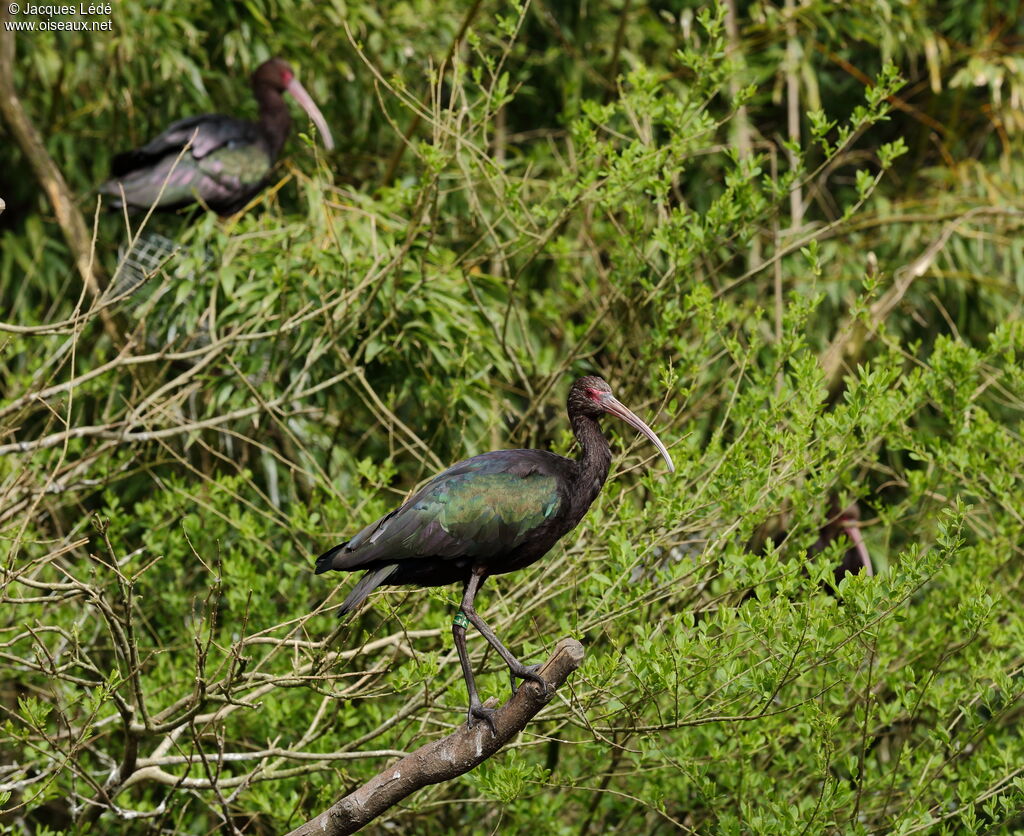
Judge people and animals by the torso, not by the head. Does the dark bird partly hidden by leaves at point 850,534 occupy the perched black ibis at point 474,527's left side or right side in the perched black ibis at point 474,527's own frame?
on its left

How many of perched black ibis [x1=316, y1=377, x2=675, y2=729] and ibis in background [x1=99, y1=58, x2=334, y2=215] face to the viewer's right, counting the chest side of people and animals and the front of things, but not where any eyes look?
2

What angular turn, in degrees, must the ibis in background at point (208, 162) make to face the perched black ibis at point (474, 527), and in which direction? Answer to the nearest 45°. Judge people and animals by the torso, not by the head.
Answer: approximately 90° to its right

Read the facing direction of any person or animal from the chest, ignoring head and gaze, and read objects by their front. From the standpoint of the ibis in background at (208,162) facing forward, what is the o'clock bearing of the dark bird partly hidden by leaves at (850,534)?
The dark bird partly hidden by leaves is roughly at 1 o'clock from the ibis in background.

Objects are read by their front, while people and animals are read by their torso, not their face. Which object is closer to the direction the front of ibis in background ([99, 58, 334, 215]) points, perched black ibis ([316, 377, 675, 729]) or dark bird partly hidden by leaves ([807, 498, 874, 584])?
the dark bird partly hidden by leaves

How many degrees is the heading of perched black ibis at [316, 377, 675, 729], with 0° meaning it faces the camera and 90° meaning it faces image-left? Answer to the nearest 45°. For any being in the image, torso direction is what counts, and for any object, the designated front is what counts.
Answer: approximately 270°

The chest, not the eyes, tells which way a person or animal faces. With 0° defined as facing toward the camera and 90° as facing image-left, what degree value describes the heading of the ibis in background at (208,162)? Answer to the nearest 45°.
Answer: approximately 270°

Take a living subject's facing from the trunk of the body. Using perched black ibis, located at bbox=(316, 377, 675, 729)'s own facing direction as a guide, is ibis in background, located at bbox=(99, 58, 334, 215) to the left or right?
on its left

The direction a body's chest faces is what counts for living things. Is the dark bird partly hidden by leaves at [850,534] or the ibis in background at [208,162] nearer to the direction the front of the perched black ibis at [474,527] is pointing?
the dark bird partly hidden by leaves
